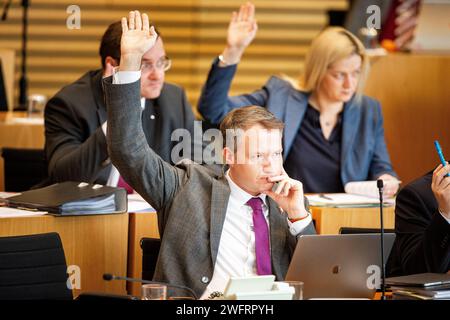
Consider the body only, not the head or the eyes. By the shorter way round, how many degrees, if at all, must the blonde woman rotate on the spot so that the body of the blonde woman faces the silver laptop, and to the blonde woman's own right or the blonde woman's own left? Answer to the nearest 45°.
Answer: approximately 45° to the blonde woman's own right

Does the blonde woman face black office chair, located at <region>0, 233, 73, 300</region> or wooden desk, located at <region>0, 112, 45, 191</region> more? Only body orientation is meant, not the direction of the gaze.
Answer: the black office chair

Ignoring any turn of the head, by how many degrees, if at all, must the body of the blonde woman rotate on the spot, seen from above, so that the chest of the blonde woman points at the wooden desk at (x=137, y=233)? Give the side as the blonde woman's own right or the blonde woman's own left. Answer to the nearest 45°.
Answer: approximately 90° to the blonde woman's own right

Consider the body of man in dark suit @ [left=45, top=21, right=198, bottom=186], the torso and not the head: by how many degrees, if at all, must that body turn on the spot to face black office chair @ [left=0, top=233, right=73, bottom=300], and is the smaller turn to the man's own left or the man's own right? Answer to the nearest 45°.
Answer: approximately 45° to the man's own right

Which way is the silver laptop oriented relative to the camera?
away from the camera

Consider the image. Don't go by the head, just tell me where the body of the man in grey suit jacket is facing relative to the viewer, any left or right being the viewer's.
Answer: facing the viewer and to the right of the viewer

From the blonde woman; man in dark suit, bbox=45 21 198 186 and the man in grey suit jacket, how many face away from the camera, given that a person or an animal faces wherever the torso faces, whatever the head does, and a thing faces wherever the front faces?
0

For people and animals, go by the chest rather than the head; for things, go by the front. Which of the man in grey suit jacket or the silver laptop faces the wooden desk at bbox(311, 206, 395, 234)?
the silver laptop

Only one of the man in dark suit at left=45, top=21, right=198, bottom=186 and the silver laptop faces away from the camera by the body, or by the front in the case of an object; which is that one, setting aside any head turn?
the silver laptop

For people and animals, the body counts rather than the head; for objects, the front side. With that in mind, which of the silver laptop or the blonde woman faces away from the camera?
the silver laptop

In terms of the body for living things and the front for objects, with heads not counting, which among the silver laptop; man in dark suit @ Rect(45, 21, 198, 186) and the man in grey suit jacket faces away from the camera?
the silver laptop

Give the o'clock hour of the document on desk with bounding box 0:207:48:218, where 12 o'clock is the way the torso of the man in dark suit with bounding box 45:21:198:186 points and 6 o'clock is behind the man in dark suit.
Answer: The document on desk is roughly at 2 o'clock from the man in dark suit.

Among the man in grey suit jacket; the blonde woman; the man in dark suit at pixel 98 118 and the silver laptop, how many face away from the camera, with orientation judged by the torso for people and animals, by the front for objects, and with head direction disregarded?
1

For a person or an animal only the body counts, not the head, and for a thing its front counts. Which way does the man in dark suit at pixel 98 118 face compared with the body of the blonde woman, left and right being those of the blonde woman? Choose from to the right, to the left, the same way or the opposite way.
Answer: the same way

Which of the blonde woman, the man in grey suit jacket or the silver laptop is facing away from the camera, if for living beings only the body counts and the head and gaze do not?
the silver laptop

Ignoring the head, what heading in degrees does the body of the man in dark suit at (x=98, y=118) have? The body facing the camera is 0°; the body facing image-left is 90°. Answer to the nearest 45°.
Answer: approximately 315°

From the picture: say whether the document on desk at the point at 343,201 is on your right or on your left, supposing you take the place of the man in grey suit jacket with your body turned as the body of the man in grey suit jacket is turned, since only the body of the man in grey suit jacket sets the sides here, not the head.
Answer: on your left

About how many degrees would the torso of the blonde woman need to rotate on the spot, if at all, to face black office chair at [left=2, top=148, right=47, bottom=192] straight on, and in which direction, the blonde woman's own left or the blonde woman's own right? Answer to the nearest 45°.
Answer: approximately 135° to the blonde woman's own right
